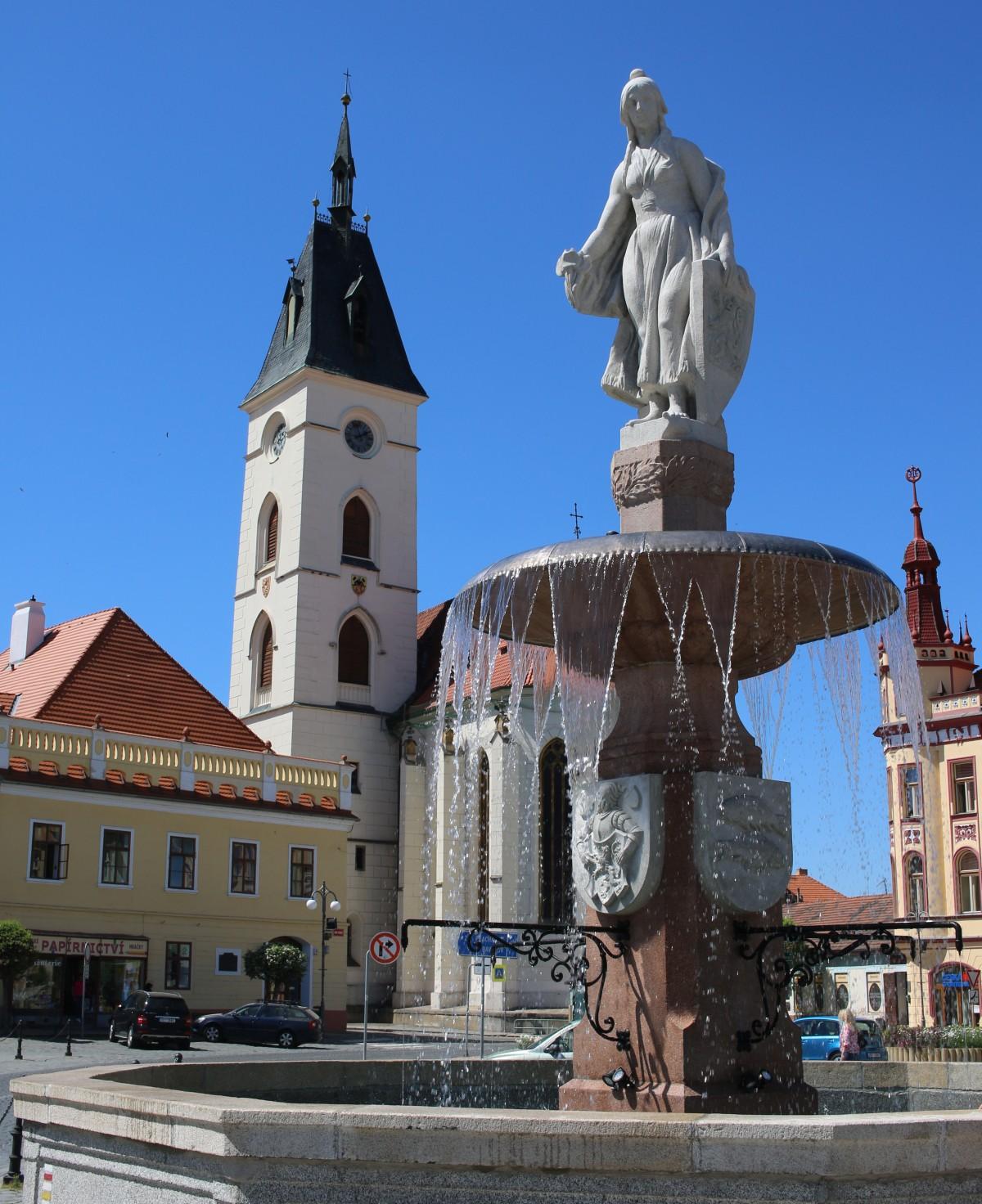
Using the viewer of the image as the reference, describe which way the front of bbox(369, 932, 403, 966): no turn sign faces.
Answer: facing the viewer

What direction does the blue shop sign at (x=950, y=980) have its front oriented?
toward the camera

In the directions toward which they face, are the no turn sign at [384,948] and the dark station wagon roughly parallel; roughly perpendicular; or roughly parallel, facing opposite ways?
roughly perpendicular

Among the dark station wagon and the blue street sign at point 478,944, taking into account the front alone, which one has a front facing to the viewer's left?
the dark station wagon

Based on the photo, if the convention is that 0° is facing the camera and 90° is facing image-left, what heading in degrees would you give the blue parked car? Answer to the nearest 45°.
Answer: approximately 135°

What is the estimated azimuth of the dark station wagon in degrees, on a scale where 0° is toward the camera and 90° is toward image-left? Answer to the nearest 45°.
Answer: approximately 90°

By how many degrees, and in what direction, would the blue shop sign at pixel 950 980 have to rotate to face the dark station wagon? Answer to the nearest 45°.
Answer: approximately 45° to its right

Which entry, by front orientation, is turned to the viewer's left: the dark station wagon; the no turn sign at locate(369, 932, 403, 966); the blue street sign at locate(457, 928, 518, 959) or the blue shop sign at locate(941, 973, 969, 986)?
the dark station wagon

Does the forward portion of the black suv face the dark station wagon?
no

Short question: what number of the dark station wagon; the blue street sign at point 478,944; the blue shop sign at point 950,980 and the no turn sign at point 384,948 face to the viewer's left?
1

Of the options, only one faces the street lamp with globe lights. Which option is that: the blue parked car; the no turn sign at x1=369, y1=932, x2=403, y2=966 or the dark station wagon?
the blue parked car
